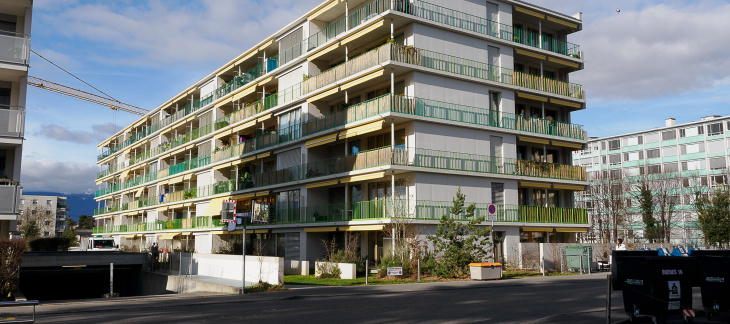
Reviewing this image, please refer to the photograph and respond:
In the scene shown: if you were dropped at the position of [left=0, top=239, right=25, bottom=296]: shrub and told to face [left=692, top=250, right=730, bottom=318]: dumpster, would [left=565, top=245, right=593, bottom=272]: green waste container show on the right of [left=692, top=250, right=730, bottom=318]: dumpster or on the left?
left

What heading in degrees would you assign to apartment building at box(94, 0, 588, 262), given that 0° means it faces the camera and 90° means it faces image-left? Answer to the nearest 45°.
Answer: approximately 45°

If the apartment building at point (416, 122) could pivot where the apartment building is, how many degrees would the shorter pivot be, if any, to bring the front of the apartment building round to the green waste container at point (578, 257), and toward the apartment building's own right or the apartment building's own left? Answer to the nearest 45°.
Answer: approximately 90° to the apartment building's own left

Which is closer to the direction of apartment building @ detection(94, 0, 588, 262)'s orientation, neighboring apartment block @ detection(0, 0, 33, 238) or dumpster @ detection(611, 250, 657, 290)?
the neighboring apartment block

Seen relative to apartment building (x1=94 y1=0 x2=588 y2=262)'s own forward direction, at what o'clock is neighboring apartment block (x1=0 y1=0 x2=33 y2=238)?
The neighboring apartment block is roughly at 12 o'clock from the apartment building.

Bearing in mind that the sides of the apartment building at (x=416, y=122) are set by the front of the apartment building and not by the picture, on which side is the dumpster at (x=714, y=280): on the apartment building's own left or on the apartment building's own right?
on the apartment building's own left

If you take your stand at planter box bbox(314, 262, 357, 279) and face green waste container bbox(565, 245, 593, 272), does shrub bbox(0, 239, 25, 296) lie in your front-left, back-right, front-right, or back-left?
back-right

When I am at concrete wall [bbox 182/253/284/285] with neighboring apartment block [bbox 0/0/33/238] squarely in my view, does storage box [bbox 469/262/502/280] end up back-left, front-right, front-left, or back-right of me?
back-left

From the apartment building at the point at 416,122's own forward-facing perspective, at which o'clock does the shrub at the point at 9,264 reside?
The shrub is roughly at 12 o'clock from the apartment building.

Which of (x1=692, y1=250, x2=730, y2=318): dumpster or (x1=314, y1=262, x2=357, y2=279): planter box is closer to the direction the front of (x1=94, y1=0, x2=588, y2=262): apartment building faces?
the planter box

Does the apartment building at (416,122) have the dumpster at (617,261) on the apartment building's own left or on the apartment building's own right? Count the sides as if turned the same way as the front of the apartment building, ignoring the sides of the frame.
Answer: on the apartment building's own left
